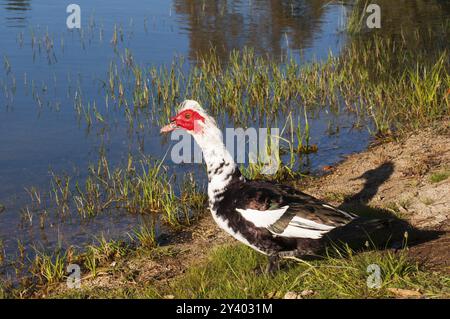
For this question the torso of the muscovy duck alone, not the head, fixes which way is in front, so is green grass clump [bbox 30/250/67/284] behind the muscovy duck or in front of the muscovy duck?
in front

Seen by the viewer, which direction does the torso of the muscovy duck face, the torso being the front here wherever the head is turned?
to the viewer's left
